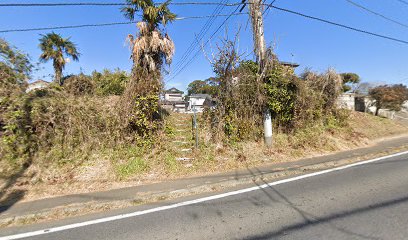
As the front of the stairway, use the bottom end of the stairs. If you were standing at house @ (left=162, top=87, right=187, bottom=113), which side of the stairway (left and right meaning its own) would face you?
back

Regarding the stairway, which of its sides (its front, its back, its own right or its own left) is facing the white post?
left

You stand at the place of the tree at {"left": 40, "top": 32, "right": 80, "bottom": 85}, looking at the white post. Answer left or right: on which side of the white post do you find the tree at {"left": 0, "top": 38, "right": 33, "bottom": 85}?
right

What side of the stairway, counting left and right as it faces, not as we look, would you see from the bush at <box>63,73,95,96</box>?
right

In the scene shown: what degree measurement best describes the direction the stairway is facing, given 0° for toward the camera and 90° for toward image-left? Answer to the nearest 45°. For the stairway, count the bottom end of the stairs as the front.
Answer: approximately 0°

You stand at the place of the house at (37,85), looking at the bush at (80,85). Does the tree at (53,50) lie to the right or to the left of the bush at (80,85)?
left

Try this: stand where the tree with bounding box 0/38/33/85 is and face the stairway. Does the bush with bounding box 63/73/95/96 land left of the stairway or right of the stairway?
left
